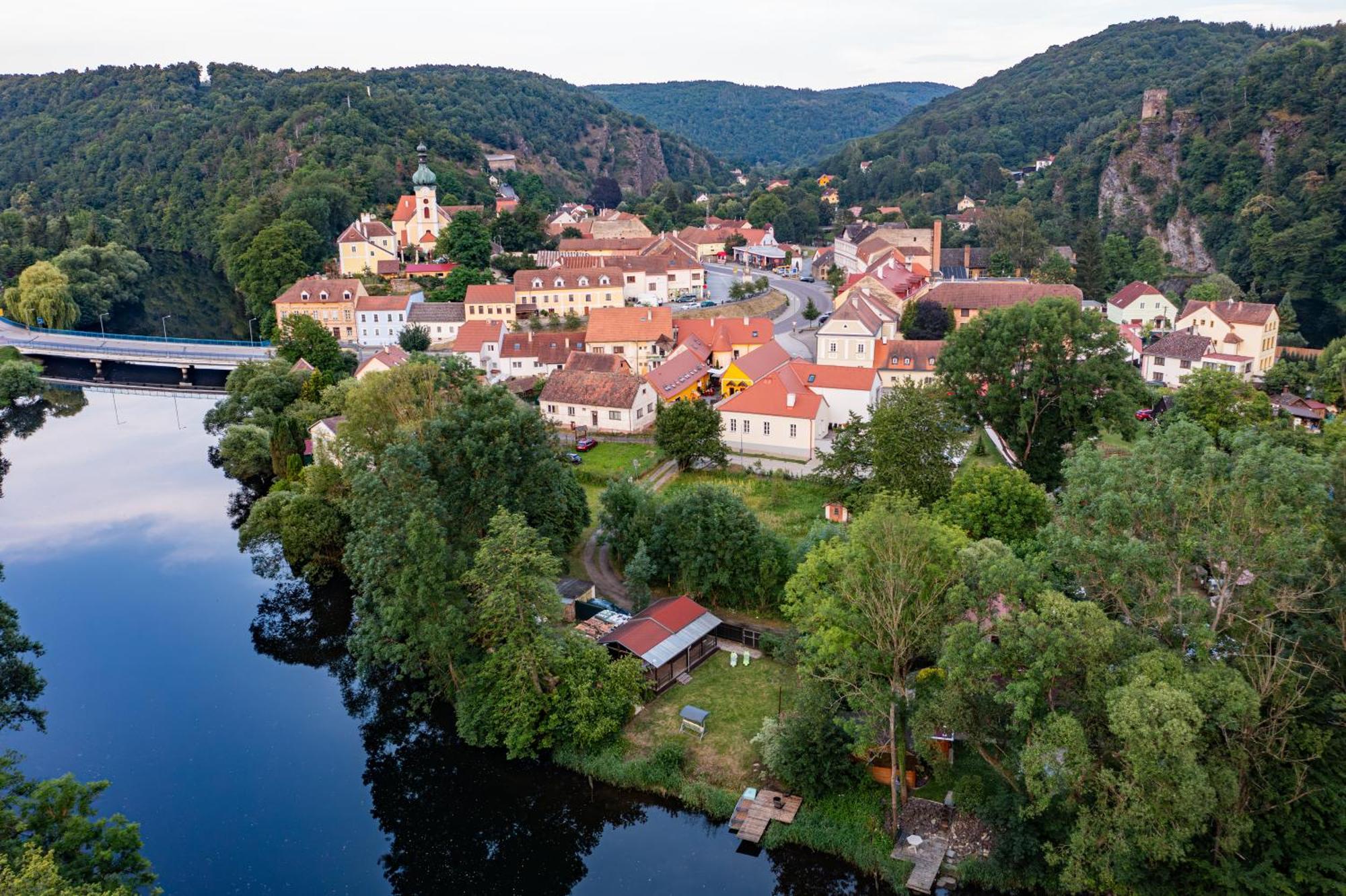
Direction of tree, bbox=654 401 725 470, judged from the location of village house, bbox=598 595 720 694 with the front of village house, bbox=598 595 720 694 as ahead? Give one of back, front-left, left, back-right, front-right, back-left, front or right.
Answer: back-left

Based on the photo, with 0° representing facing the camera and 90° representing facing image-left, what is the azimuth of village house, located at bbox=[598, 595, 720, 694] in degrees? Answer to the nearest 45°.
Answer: approximately 315°

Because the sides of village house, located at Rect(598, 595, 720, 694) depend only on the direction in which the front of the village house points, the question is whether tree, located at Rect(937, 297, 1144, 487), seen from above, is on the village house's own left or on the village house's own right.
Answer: on the village house's own left

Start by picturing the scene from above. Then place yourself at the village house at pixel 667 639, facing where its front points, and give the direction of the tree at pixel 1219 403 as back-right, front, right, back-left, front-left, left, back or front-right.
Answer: left

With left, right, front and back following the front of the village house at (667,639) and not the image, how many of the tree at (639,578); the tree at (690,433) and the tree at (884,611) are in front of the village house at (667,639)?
1

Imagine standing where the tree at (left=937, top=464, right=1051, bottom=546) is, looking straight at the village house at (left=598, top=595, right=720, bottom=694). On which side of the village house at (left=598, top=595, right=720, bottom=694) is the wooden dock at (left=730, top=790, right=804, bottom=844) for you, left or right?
left

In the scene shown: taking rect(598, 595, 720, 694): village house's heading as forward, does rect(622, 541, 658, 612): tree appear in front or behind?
behind

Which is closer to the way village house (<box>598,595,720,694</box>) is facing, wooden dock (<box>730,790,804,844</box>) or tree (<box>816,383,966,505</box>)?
the wooden dock

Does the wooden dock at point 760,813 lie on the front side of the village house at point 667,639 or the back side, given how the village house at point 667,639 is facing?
on the front side

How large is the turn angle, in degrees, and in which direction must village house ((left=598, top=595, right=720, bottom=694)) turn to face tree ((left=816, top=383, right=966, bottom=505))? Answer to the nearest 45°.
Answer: approximately 90° to its left
